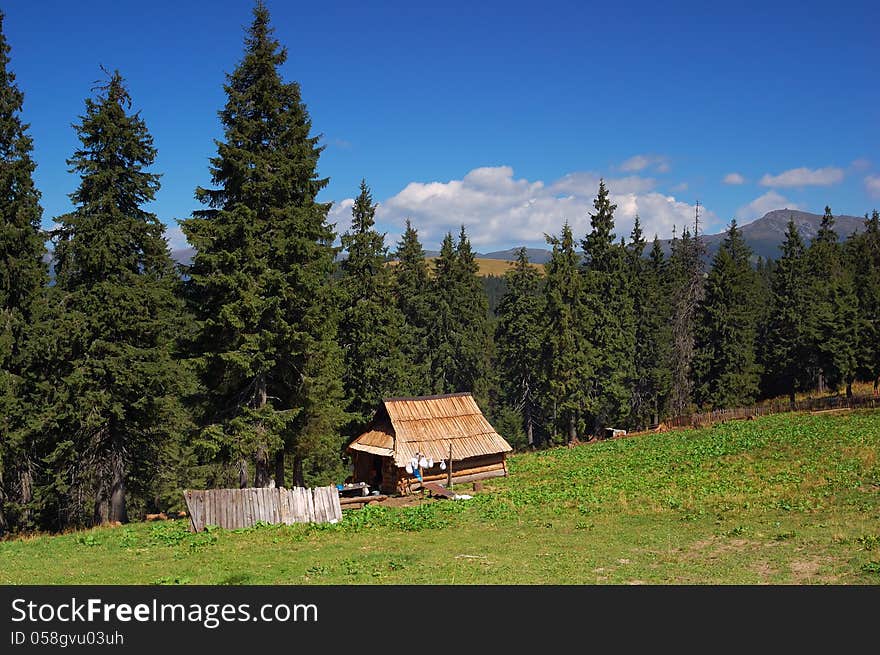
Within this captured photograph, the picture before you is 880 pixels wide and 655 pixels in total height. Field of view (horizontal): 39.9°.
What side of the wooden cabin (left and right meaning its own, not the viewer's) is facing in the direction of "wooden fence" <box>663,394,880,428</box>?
back

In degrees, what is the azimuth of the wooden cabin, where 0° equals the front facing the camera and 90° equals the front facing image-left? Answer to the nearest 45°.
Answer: approximately 45°

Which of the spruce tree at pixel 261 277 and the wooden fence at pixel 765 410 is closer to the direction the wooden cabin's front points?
the spruce tree

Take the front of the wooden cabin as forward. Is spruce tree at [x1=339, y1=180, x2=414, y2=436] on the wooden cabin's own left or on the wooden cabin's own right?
on the wooden cabin's own right

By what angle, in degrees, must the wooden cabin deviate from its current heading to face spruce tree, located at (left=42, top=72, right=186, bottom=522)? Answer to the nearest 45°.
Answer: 0° — it already faces it

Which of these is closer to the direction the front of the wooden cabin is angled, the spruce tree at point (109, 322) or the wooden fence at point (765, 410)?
the spruce tree
